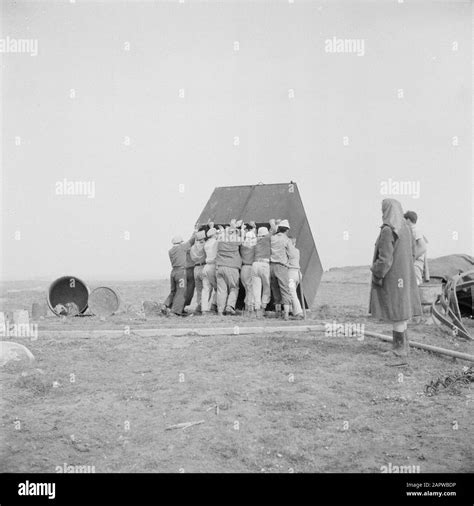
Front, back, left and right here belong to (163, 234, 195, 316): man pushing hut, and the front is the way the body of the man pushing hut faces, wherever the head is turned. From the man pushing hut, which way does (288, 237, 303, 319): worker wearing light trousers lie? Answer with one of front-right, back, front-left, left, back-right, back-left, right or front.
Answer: right

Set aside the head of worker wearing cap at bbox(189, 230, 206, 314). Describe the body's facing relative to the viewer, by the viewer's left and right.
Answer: facing away from the viewer and to the right of the viewer

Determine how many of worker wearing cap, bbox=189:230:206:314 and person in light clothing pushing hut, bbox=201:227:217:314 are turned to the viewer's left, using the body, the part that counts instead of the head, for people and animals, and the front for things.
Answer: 0

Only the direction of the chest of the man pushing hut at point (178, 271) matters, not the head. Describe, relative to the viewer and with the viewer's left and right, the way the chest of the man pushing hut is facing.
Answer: facing away from the viewer and to the right of the viewer

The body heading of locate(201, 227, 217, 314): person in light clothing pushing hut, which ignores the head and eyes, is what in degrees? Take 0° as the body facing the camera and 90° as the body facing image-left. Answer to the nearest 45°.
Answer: approximately 225°

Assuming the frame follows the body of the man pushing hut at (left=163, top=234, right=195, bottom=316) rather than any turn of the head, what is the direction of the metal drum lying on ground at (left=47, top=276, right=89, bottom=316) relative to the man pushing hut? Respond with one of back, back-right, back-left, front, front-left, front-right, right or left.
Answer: back-left

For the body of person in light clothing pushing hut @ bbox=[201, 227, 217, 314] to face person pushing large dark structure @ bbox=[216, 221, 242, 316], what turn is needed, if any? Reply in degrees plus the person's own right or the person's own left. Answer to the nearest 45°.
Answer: approximately 90° to the person's own right

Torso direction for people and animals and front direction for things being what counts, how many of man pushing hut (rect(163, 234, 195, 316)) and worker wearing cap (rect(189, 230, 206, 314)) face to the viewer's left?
0

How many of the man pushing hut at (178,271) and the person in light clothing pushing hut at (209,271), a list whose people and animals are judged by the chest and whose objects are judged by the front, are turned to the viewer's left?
0

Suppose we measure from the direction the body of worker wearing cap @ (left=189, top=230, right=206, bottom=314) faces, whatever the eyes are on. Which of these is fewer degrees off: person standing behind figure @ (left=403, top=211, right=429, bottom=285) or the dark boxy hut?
the dark boxy hut

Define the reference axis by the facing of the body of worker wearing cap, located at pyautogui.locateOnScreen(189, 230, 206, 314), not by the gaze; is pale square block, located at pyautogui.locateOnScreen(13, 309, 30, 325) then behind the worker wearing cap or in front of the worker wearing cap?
behind

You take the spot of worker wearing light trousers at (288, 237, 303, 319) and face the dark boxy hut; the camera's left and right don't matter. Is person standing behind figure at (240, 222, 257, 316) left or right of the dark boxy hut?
left

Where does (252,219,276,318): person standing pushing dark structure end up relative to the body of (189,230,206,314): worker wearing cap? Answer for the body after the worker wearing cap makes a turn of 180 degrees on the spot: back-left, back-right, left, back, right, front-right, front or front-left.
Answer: left

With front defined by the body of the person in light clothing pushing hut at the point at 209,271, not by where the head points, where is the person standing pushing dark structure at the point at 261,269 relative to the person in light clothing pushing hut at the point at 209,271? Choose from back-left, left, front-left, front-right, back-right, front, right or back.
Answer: right

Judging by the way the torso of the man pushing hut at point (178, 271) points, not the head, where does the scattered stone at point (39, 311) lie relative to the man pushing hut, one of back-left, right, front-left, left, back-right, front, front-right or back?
back-left
